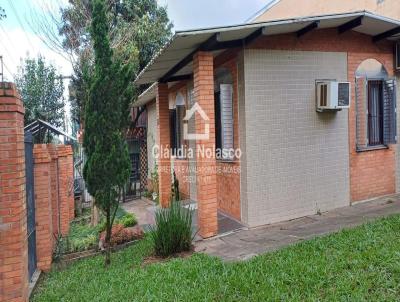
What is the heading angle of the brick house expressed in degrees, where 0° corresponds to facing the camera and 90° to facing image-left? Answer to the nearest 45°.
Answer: approximately 45°

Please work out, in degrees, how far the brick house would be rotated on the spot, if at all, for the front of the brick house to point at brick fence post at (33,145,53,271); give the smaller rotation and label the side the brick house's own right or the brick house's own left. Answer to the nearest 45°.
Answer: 0° — it already faces it

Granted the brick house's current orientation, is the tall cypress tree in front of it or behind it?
in front

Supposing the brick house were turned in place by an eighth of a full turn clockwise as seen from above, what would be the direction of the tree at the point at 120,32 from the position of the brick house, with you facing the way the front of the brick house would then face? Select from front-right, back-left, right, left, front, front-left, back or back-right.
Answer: front-right

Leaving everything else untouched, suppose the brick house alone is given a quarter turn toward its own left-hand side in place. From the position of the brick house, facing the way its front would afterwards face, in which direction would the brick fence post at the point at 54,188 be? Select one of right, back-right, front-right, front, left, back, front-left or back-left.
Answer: back-right

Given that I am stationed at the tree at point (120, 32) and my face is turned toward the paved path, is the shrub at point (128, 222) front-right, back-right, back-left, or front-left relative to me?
front-right

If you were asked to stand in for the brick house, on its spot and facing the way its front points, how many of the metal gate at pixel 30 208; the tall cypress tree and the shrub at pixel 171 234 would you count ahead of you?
3

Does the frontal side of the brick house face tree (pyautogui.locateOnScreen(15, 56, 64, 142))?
no

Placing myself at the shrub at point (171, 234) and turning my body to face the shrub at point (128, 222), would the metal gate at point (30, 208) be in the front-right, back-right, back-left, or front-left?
front-left

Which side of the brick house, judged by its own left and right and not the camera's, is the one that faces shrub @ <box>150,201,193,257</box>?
front

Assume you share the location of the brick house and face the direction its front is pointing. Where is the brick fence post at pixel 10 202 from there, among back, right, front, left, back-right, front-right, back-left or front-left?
front
